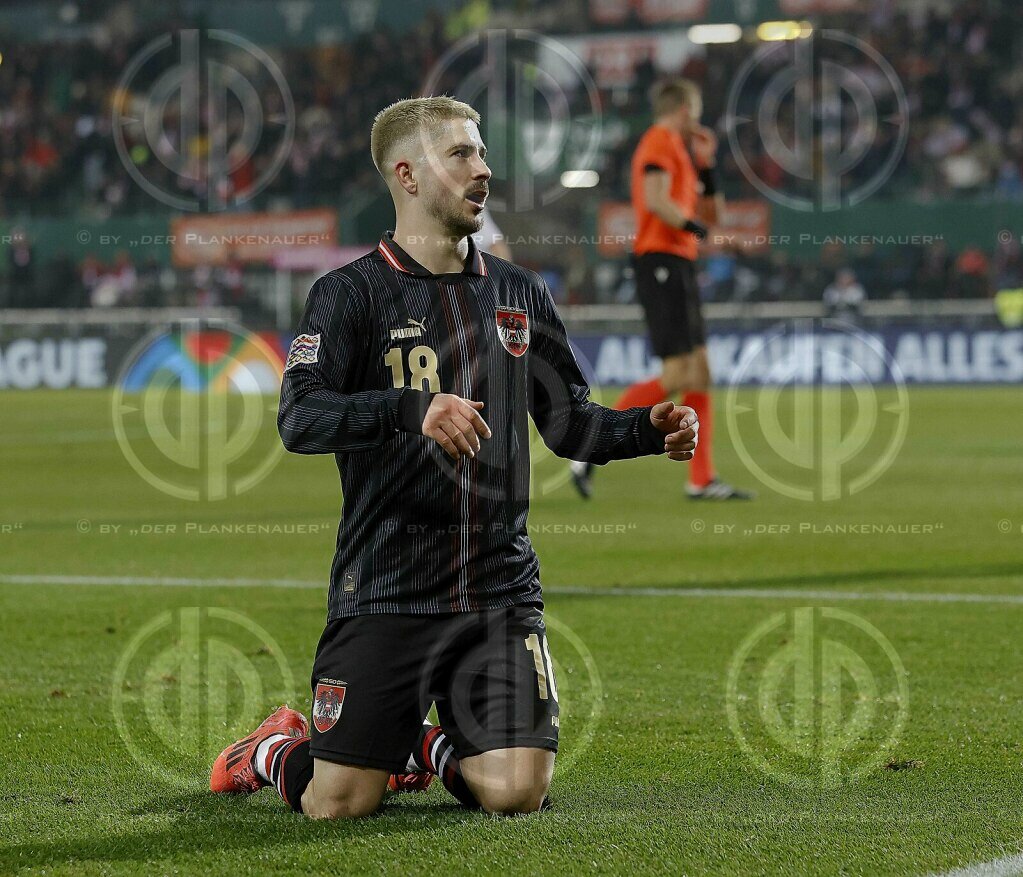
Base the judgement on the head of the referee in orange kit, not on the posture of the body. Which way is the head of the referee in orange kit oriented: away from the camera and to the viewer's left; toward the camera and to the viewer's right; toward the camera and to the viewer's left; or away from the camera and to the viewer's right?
away from the camera and to the viewer's right

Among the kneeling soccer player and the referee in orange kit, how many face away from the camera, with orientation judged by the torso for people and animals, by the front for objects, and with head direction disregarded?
0

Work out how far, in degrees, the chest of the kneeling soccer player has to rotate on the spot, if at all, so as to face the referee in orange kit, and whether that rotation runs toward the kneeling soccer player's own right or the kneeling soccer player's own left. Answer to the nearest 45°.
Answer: approximately 135° to the kneeling soccer player's own left

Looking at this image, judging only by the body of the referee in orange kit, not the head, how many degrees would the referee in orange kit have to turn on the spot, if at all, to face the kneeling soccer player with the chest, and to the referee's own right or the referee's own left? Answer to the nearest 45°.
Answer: approximately 90° to the referee's own right

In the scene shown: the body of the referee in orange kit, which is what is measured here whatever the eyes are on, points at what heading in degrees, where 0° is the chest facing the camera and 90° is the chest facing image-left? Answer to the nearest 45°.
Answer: approximately 270°

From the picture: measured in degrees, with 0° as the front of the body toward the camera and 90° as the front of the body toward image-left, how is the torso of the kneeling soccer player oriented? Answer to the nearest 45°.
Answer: approximately 315°
